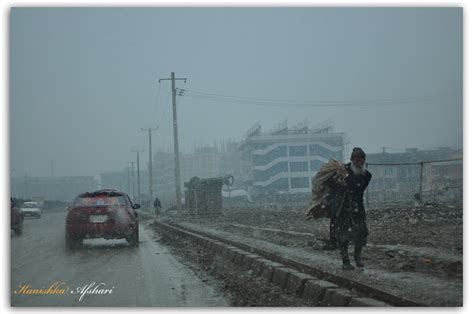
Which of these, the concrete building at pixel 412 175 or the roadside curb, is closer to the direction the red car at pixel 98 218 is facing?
the concrete building

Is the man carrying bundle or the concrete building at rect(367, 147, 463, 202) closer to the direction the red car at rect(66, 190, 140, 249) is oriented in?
the concrete building

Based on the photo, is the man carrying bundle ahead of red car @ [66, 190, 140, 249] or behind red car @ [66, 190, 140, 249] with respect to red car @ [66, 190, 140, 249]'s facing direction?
behind

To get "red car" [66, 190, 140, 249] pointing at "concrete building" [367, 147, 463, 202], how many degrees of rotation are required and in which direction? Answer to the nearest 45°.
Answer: approximately 45° to its right

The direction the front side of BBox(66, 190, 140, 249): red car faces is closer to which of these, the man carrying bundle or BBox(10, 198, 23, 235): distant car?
the distant car

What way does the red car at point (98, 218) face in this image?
away from the camera
